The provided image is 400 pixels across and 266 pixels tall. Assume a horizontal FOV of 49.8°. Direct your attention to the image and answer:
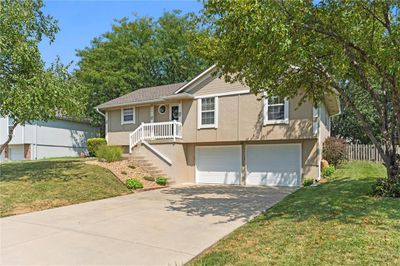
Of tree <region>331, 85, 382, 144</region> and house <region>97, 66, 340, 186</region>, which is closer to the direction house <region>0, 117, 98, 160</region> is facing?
the house

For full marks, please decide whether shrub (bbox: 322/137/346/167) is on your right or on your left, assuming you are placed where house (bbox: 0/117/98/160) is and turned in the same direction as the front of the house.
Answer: on your left

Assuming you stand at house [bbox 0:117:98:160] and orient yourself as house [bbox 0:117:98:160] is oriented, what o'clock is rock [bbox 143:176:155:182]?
The rock is roughly at 10 o'clock from the house.

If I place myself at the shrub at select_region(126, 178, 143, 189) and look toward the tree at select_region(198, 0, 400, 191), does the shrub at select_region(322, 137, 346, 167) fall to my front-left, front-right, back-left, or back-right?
front-left

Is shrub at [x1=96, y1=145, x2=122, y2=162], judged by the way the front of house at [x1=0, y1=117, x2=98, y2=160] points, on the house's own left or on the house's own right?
on the house's own left

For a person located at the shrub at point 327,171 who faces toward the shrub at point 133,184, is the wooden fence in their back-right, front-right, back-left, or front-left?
back-right

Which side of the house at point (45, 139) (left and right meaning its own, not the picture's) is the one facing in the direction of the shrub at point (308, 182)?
left

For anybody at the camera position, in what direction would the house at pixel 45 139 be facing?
facing the viewer and to the left of the viewer

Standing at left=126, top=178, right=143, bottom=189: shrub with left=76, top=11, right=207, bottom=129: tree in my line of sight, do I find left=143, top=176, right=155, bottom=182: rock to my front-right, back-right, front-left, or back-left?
front-right

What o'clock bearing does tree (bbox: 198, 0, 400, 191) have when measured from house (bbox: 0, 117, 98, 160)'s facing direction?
The tree is roughly at 10 o'clock from the house.

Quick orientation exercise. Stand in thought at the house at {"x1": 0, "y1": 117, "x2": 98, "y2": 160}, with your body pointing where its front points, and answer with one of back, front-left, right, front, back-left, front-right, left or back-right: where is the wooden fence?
left

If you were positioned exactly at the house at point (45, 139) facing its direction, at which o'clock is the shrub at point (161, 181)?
The shrub is roughly at 10 o'clock from the house.
